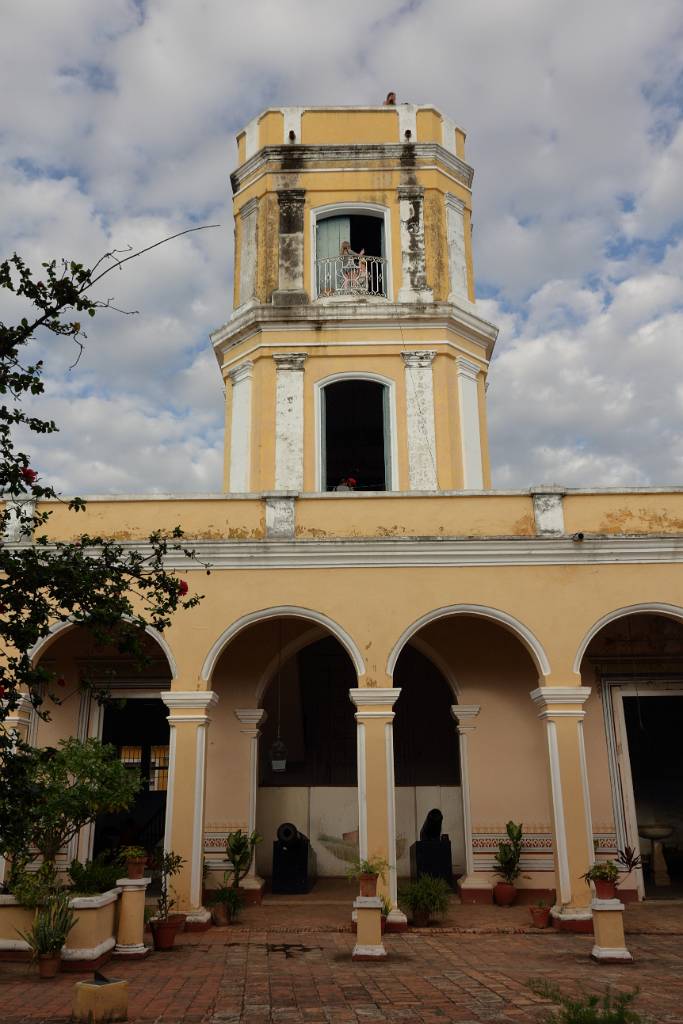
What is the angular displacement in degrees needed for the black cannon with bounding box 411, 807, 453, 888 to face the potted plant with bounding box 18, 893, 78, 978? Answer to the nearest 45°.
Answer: approximately 45° to its right

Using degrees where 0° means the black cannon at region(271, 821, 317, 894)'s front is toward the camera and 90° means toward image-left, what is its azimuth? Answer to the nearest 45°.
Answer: approximately 0°

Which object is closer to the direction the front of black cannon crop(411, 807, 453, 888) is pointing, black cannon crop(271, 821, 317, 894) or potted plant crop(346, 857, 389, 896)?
the potted plant

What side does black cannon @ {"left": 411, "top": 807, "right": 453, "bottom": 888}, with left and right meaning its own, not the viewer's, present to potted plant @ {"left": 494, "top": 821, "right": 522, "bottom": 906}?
left

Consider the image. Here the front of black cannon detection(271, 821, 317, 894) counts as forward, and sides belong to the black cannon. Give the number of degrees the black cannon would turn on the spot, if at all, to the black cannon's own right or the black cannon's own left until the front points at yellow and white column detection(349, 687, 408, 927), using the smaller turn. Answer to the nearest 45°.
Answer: approximately 45° to the black cannon's own left

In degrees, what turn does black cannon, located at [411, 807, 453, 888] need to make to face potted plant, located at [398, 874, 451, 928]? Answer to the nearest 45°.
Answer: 0° — it already faces it

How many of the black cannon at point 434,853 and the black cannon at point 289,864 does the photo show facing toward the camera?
2

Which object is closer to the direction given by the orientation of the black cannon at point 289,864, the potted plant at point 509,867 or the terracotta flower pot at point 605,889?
the terracotta flower pot

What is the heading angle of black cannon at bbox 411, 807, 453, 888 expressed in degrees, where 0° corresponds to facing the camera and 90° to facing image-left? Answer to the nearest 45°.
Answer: approximately 0°

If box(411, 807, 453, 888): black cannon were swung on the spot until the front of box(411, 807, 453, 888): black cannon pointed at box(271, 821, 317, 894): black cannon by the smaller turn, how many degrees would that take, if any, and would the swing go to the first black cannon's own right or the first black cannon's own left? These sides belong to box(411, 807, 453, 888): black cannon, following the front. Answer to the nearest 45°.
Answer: approximately 90° to the first black cannon's own right

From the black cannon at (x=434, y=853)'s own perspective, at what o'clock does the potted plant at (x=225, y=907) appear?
The potted plant is roughly at 2 o'clock from the black cannon.
